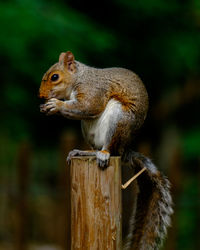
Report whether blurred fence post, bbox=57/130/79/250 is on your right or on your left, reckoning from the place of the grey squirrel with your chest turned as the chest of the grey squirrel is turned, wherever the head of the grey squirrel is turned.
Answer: on your right

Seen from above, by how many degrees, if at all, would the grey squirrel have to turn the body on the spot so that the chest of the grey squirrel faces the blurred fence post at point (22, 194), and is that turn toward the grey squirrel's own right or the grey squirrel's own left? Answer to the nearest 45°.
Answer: approximately 45° to the grey squirrel's own right

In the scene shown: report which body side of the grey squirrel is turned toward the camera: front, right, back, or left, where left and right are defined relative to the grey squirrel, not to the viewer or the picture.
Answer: left
